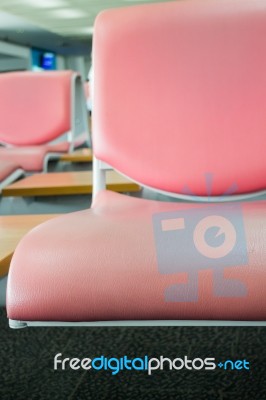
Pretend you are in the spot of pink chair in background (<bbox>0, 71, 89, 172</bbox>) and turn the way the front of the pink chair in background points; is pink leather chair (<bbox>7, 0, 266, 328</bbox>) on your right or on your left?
on your left

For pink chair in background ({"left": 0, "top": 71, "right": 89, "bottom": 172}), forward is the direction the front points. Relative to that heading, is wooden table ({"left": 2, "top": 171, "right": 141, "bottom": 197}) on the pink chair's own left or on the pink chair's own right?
on the pink chair's own left

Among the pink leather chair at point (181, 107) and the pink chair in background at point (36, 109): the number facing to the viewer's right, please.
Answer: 0

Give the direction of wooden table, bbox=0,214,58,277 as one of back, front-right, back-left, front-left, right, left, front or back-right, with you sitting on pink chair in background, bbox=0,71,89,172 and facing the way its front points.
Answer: front-left

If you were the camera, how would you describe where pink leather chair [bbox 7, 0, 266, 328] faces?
facing the viewer

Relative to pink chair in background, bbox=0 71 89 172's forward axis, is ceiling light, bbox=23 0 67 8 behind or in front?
behind

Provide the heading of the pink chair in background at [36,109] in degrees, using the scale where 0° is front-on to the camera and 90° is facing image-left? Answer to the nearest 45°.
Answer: approximately 45°
